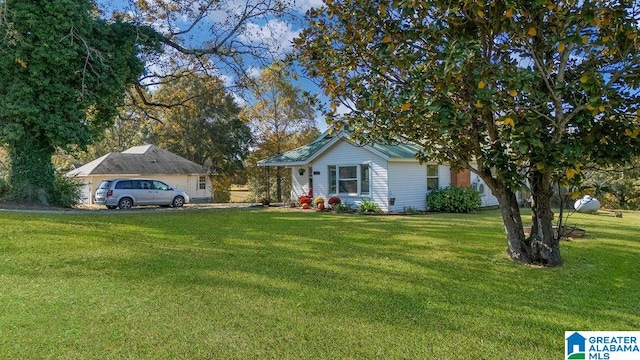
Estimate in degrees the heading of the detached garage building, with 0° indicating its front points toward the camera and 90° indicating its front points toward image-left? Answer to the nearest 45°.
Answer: approximately 0°

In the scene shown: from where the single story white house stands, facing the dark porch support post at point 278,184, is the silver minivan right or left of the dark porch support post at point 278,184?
left

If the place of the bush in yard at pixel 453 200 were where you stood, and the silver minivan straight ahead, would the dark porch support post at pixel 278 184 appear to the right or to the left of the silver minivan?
right

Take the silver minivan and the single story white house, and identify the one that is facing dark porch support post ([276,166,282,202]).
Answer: the silver minivan

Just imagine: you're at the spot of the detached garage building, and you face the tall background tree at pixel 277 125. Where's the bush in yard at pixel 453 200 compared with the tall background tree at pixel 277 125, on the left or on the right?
right

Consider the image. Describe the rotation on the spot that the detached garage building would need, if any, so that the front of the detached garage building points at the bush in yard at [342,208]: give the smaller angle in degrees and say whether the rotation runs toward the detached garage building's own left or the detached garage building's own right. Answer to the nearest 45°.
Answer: approximately 45° to the detached garage building's own left

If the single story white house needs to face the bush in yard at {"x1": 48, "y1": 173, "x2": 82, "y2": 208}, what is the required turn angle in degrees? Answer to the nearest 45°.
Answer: approximately 45° to its right

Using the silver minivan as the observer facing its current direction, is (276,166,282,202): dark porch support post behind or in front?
in front

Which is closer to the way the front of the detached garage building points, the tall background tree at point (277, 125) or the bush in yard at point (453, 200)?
the bush in yard

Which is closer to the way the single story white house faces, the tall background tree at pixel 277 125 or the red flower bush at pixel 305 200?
the red flower bush

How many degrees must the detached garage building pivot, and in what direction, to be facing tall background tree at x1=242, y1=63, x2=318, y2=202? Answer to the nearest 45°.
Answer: approximately 90° to its left

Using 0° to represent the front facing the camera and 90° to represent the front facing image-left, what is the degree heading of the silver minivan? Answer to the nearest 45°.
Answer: approximately 225°

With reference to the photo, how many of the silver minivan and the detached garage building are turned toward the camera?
1
